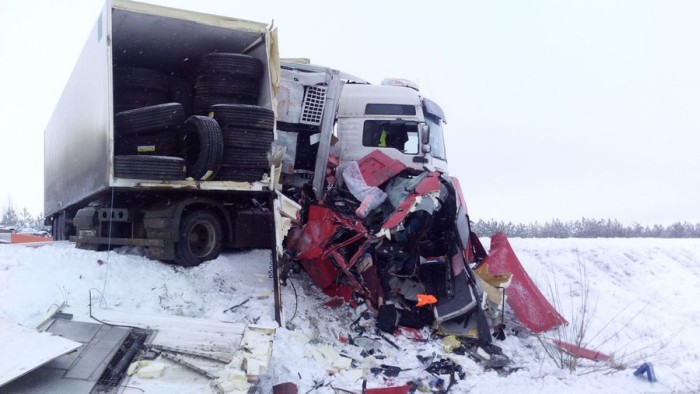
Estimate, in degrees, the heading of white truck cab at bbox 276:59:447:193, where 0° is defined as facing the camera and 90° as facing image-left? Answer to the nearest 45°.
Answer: approximately 270°

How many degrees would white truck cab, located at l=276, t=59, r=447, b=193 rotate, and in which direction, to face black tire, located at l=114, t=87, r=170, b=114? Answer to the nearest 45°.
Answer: approximately 135° to its right

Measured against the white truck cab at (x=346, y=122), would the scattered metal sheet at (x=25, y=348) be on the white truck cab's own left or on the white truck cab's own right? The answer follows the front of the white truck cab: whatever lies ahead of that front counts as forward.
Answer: on the white truck cab's own right

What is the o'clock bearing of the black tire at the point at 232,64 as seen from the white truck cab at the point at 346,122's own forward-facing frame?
The black tire is roughly at 4 o'clock from the white truck cab.
